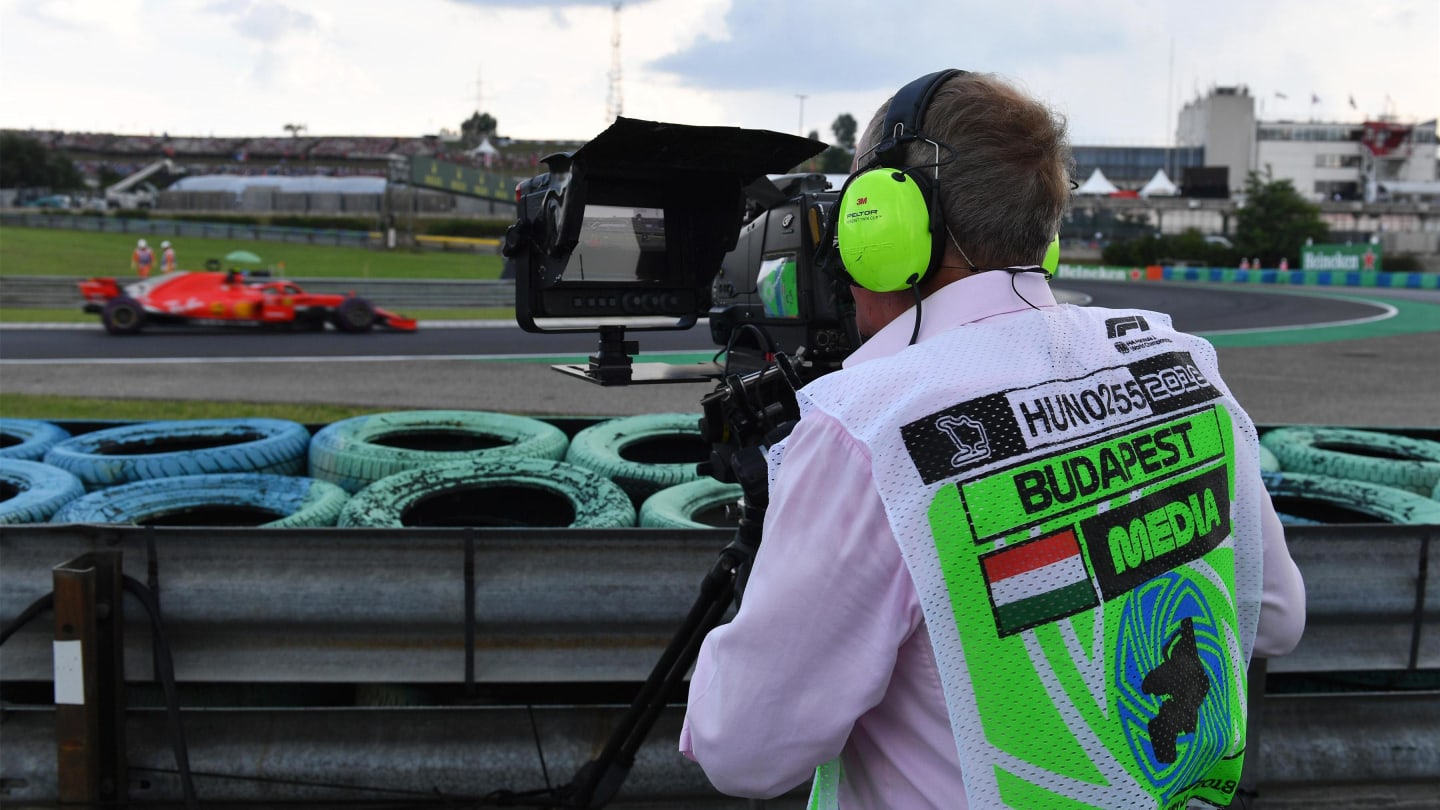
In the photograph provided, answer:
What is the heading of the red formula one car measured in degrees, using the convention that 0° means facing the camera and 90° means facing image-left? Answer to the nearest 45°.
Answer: approximately 270°

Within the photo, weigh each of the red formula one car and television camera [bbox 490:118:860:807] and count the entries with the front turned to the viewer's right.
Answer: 1

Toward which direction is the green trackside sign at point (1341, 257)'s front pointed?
toward the camera

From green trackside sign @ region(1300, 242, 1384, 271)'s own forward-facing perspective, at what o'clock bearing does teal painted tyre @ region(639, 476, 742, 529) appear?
The teal painted tyre is roughly at 12 o'clock from the green trackside sign.

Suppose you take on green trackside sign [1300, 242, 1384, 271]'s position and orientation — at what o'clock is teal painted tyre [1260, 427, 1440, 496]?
The teal painted tyre is roughly at 12 o'clock from the green trackside sign.

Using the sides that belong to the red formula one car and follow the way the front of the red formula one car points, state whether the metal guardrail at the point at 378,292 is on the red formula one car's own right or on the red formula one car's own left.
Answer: on the red formula one car's own left

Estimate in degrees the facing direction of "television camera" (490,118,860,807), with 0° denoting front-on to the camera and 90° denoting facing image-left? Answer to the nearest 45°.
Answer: approximately 135°

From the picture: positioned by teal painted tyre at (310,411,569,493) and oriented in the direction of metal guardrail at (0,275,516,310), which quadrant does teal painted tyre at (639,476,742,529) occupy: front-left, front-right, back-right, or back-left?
back-right

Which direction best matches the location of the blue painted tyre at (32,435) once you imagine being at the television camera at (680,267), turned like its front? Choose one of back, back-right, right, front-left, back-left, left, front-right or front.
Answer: front

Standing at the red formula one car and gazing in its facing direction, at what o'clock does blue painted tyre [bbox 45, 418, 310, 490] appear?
The blue painted tyre is roughly at 3 o'clock from the red formula one car.

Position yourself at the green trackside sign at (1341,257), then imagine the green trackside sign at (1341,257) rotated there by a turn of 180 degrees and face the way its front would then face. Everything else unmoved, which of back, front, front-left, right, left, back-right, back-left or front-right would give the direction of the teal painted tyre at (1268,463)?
back

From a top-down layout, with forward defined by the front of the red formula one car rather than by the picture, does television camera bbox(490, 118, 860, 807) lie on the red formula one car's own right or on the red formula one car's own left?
on the red formula one car's own right

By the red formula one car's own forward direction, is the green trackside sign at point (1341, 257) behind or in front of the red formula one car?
in front

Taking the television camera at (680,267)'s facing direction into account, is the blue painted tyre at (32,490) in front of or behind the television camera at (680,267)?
in front

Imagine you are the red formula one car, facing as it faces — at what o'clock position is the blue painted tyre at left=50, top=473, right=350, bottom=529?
The blue painted tyre is roughly at 3 o'clock from the red formula one car.

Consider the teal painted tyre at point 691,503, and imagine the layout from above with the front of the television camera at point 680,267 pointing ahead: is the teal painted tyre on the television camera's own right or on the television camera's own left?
on the television camera's own right

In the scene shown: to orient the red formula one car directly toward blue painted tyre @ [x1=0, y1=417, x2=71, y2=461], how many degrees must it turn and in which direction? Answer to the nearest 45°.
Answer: approximately 90° to its right
